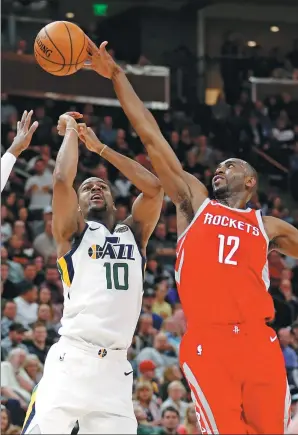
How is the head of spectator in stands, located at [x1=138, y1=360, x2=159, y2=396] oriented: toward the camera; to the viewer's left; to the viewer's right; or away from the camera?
toward the camera

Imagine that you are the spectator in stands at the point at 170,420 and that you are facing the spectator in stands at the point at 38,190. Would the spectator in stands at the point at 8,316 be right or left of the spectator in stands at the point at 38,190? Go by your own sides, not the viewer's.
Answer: left

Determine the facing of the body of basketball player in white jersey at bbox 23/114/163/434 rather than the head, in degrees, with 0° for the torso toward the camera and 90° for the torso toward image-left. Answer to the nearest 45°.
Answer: approximately 0°

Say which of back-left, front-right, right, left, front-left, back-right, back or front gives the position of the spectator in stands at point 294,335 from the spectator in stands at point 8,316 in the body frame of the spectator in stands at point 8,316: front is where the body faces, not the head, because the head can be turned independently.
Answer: front-left

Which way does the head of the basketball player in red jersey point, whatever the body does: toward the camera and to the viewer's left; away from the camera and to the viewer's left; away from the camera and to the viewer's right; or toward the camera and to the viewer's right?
toward the camera and to the viewer's left

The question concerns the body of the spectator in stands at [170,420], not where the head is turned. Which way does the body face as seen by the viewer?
toward the camera

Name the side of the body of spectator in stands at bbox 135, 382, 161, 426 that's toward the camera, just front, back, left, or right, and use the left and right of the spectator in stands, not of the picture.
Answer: front

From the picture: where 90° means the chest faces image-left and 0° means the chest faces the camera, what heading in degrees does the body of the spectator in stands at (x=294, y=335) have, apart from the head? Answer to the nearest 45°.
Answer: approximately 45°

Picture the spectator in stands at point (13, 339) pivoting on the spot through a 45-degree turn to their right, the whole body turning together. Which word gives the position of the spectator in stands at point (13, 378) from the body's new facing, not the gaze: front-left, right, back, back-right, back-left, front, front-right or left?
front

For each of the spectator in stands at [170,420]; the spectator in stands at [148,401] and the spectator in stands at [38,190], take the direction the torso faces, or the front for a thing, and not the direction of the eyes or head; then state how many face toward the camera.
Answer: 3

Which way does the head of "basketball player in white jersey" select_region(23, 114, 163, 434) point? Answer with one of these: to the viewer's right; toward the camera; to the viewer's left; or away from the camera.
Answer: toward the camera

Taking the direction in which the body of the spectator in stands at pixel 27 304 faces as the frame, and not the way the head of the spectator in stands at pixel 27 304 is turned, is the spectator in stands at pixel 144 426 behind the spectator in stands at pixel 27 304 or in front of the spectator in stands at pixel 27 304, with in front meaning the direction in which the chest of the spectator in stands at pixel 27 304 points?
in front
